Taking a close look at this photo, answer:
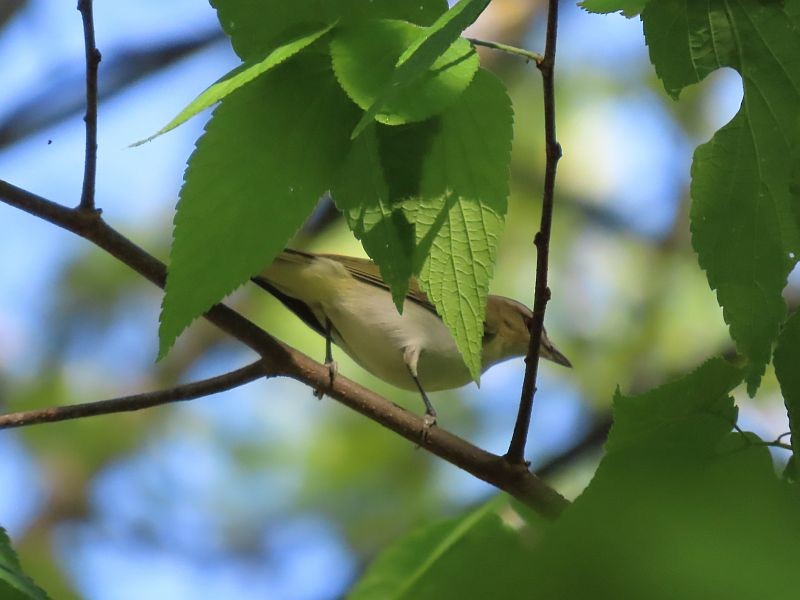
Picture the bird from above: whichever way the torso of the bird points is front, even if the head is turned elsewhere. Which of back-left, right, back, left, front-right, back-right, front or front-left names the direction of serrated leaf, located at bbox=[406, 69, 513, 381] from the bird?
right

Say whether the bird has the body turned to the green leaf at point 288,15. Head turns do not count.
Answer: no

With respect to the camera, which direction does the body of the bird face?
to the viewer's right

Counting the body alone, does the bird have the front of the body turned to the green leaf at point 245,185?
no

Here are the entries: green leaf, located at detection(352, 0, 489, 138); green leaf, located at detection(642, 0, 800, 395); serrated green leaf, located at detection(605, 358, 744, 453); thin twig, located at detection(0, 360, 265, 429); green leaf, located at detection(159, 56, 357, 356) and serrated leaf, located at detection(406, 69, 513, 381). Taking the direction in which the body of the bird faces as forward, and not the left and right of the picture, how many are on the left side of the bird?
0

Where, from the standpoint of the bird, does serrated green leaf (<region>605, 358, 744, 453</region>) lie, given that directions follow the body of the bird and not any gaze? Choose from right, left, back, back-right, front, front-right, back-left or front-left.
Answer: front

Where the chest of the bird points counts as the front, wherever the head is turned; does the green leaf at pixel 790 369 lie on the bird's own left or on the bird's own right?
on the bird's own right

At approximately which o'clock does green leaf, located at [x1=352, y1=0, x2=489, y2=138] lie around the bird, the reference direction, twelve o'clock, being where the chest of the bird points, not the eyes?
The green leaf is roughly at 3 o'clock from the bird.

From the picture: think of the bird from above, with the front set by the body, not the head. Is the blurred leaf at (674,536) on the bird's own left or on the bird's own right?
on the bird's own right
